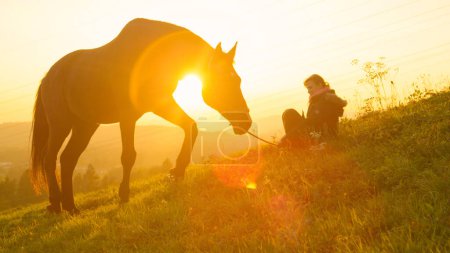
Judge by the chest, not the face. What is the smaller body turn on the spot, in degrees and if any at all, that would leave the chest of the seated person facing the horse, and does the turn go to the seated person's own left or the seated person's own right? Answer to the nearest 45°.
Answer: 0° — they already face it

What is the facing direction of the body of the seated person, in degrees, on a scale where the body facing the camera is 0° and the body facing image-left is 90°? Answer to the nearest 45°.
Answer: approximately 90°
